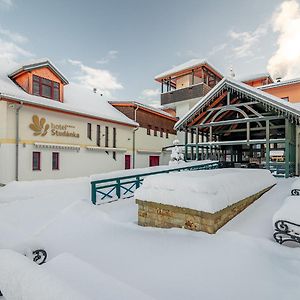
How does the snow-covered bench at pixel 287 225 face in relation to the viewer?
to the viewer's left

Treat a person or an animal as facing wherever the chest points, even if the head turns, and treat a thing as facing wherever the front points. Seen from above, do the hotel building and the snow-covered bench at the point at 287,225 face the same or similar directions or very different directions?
very different directions

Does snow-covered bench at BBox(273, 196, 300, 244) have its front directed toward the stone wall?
yes

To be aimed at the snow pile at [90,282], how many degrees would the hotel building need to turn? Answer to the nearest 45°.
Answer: approximately 45° to its right

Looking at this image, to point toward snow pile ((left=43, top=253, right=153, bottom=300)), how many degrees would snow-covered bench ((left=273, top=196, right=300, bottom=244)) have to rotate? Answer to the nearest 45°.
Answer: approximately 45° to its left

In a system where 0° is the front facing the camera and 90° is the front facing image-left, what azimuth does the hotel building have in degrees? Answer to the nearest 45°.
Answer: approximately 315°

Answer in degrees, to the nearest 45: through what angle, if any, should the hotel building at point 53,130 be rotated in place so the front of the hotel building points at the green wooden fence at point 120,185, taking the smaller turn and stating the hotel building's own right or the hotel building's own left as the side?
0° — it already faces it

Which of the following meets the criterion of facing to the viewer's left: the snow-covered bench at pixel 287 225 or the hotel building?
the snow-covered bench

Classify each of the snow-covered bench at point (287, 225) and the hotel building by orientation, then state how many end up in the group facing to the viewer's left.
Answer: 1
